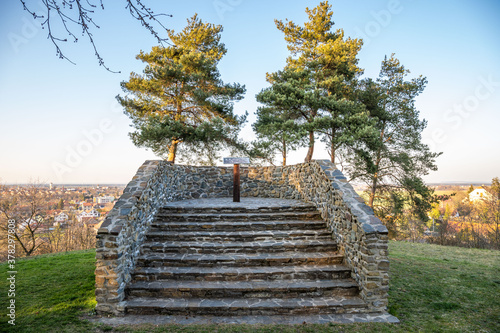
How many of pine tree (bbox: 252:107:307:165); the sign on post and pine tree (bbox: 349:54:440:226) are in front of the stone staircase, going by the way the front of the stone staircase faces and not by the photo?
0

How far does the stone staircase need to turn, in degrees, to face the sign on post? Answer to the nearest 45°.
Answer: approximately 180°

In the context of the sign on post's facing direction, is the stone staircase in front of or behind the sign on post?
in front

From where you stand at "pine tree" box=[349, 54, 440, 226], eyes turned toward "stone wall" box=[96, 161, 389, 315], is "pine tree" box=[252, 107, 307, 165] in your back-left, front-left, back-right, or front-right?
front-right

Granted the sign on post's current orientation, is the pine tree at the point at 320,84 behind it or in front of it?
behind

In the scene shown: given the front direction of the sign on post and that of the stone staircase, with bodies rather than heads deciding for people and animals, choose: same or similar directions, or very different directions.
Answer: same or similar directions

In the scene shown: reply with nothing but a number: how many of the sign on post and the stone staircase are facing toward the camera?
2

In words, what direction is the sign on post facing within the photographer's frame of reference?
facing the viewer

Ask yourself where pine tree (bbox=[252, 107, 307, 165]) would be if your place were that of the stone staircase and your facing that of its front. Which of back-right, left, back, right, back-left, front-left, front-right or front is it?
back

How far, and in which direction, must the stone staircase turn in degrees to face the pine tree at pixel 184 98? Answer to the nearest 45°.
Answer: approximately 180°

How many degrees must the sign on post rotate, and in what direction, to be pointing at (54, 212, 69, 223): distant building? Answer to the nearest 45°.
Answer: approximately 135° to its right

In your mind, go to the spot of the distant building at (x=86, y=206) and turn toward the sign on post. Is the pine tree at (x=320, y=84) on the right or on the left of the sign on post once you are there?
left
